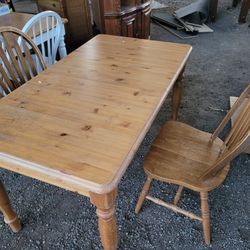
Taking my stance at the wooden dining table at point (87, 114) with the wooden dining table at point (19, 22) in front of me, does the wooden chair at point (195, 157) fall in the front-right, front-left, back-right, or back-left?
back-right

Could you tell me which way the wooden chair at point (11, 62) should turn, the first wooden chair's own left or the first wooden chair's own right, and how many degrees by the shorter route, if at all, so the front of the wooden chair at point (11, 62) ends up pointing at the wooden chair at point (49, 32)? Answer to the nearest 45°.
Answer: approximately 90° to the first wooden chair's own left

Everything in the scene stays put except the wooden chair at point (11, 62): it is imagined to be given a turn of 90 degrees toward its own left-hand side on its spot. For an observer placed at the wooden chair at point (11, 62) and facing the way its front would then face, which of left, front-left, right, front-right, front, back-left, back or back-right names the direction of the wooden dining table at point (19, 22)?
front-left

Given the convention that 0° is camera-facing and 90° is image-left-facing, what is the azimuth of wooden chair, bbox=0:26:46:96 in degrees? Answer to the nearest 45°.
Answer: approximately 315°
